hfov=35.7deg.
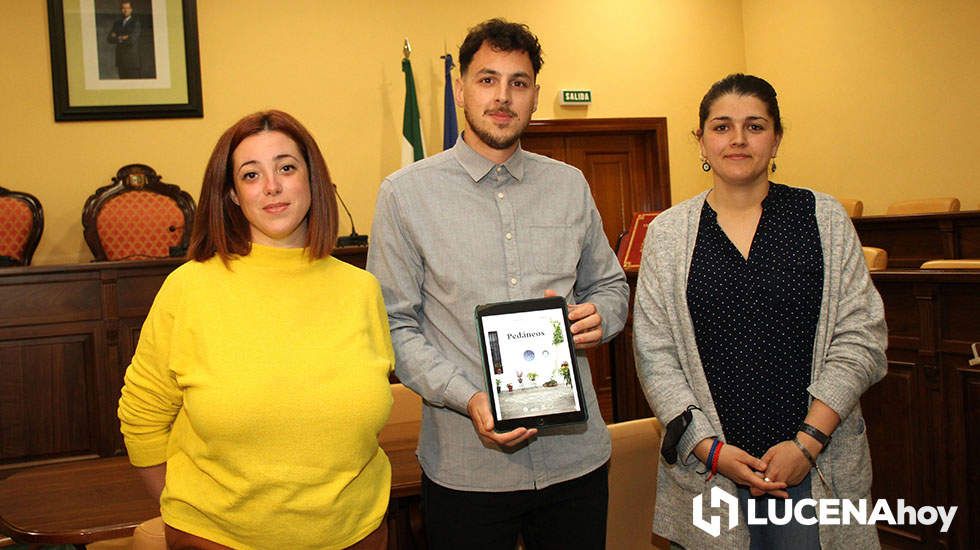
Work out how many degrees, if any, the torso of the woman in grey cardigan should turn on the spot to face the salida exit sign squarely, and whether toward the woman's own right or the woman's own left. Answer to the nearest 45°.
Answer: approximately 180°

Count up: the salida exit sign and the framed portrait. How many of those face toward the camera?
2

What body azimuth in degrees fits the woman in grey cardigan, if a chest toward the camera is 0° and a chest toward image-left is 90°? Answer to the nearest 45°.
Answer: approximately 0°
